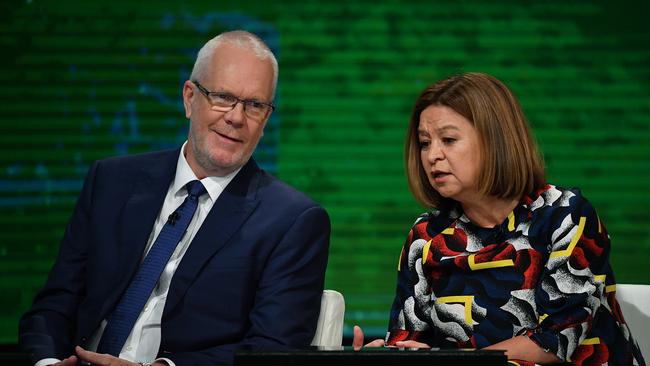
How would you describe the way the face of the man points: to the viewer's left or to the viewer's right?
to the viewer's right

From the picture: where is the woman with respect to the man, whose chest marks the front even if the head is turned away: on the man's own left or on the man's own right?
on the man's own left

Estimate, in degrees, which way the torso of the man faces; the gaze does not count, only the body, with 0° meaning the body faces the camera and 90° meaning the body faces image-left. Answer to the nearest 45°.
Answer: approximately 0°
